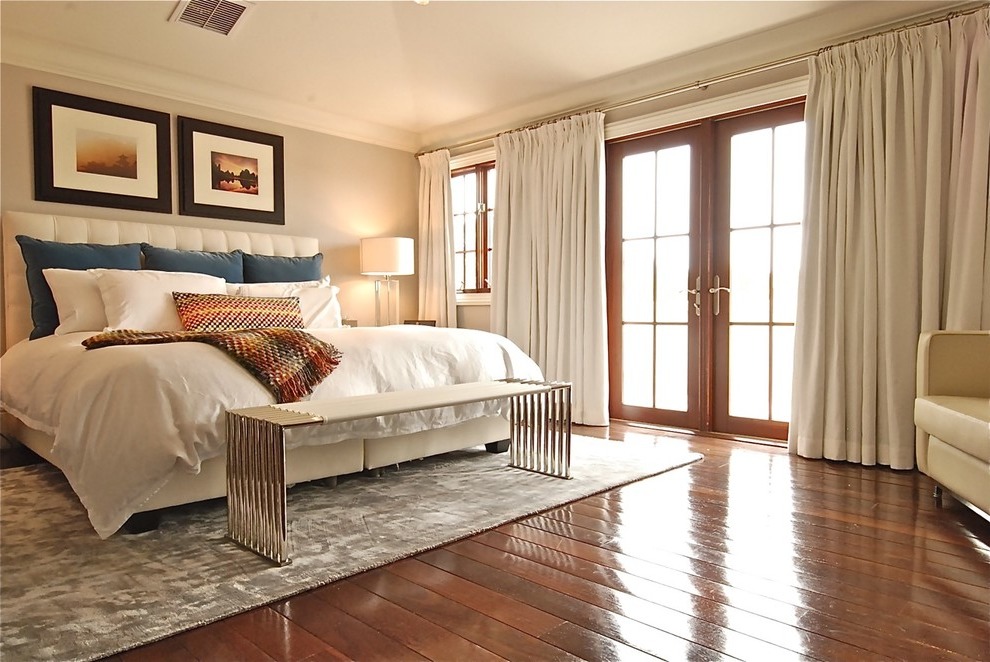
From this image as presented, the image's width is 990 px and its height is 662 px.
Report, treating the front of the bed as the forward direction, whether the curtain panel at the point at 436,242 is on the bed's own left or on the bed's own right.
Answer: on the bed's own left

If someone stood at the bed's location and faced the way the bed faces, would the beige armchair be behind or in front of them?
in front

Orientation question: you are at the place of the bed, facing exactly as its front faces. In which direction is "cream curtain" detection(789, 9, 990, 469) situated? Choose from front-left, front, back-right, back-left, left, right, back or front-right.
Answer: front-left

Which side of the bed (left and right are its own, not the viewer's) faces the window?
left

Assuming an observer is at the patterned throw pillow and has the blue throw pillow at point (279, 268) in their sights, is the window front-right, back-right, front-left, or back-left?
front-right

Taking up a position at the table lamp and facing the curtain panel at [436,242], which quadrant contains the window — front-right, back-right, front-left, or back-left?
front-right

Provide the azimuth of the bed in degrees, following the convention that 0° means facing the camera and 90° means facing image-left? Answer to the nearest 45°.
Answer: approximately 315°

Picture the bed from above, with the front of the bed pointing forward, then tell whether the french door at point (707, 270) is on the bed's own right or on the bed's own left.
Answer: on the bed's own left

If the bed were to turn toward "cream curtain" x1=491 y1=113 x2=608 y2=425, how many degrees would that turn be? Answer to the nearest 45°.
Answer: approximately 90° to its left
